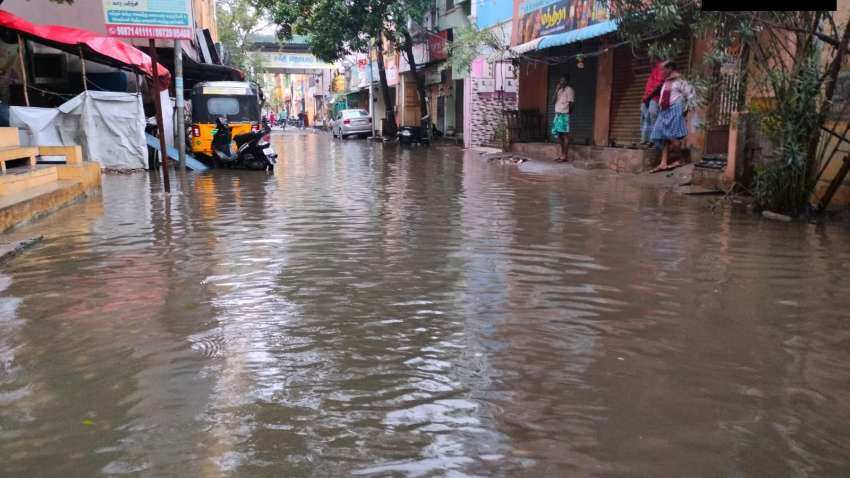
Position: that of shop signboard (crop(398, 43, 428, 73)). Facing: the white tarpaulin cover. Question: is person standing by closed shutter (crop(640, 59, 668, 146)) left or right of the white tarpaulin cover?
left

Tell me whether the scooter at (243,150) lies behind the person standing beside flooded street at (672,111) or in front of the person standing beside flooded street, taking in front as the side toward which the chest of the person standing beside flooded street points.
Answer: in front

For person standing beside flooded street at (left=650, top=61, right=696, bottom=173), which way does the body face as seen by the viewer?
to the viewer's left

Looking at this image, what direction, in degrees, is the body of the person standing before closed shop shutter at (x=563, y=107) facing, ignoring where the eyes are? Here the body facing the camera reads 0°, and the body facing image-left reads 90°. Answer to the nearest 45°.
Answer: approximately 45°

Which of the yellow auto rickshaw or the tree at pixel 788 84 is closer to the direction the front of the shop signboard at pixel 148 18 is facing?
the tree

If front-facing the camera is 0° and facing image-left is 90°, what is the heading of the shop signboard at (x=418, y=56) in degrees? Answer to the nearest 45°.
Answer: approximately 90°

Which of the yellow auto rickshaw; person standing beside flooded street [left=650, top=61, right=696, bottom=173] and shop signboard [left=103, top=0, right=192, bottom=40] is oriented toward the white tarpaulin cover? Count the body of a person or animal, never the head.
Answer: the person standing beside flooded street

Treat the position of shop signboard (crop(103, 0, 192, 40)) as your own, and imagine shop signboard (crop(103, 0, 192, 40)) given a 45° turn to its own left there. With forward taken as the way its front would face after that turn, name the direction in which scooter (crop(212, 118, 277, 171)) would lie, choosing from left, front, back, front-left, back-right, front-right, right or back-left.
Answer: left

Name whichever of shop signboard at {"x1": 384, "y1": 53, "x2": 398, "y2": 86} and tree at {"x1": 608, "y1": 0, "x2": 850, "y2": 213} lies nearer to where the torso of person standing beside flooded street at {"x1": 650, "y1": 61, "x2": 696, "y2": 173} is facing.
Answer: the shop signboard

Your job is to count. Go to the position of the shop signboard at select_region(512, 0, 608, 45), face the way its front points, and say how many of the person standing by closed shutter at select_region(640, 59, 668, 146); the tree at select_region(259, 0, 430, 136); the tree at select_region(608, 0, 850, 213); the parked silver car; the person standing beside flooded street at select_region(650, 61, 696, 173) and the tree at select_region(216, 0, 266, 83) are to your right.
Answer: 3

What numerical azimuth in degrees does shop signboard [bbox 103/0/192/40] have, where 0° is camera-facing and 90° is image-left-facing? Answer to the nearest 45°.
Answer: approximately 0°

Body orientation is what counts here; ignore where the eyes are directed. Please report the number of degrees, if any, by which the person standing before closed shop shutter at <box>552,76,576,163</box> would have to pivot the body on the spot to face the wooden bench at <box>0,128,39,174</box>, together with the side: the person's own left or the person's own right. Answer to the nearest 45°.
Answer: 0° — they already face it
